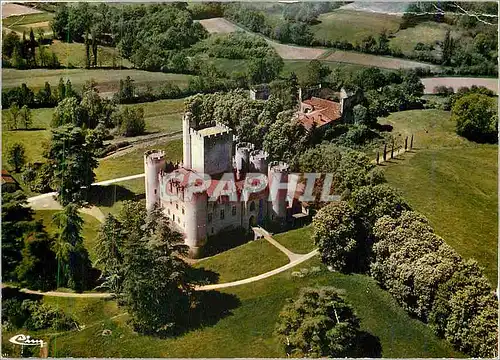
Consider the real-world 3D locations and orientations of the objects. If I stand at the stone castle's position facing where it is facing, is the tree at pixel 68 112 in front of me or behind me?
behind

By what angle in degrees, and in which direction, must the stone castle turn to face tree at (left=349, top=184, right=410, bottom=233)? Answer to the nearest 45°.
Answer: approximately 45° to its left

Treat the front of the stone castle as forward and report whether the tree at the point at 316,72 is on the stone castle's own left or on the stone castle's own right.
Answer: on the stone castle's own left

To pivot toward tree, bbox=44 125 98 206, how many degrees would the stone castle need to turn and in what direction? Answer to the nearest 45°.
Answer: approximately 135° to its right

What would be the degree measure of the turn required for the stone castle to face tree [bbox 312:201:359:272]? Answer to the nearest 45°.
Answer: approximately 45° to its left

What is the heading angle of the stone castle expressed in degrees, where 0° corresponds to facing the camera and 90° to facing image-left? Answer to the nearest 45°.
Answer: approximately 315°

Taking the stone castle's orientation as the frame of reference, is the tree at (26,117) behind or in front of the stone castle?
behind

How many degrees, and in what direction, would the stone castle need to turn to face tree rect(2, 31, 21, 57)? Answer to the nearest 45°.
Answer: approximately 135° to its right

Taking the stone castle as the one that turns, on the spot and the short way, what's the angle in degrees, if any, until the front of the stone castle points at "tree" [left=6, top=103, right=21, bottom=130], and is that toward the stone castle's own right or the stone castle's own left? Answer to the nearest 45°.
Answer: approximately 135° to the stone castle's own right
